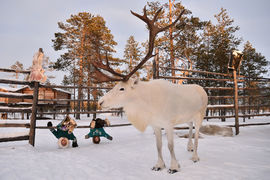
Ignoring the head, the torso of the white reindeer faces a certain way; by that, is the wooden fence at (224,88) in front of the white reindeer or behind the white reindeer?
behind

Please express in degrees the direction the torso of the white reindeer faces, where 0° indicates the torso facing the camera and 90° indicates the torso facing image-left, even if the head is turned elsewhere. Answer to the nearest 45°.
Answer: approximately 45°

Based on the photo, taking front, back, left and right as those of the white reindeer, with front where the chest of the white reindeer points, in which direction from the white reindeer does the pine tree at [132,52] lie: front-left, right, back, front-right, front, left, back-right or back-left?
back-right

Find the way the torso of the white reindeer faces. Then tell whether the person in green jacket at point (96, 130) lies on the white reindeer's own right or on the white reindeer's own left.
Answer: on the white reindeer's own right
